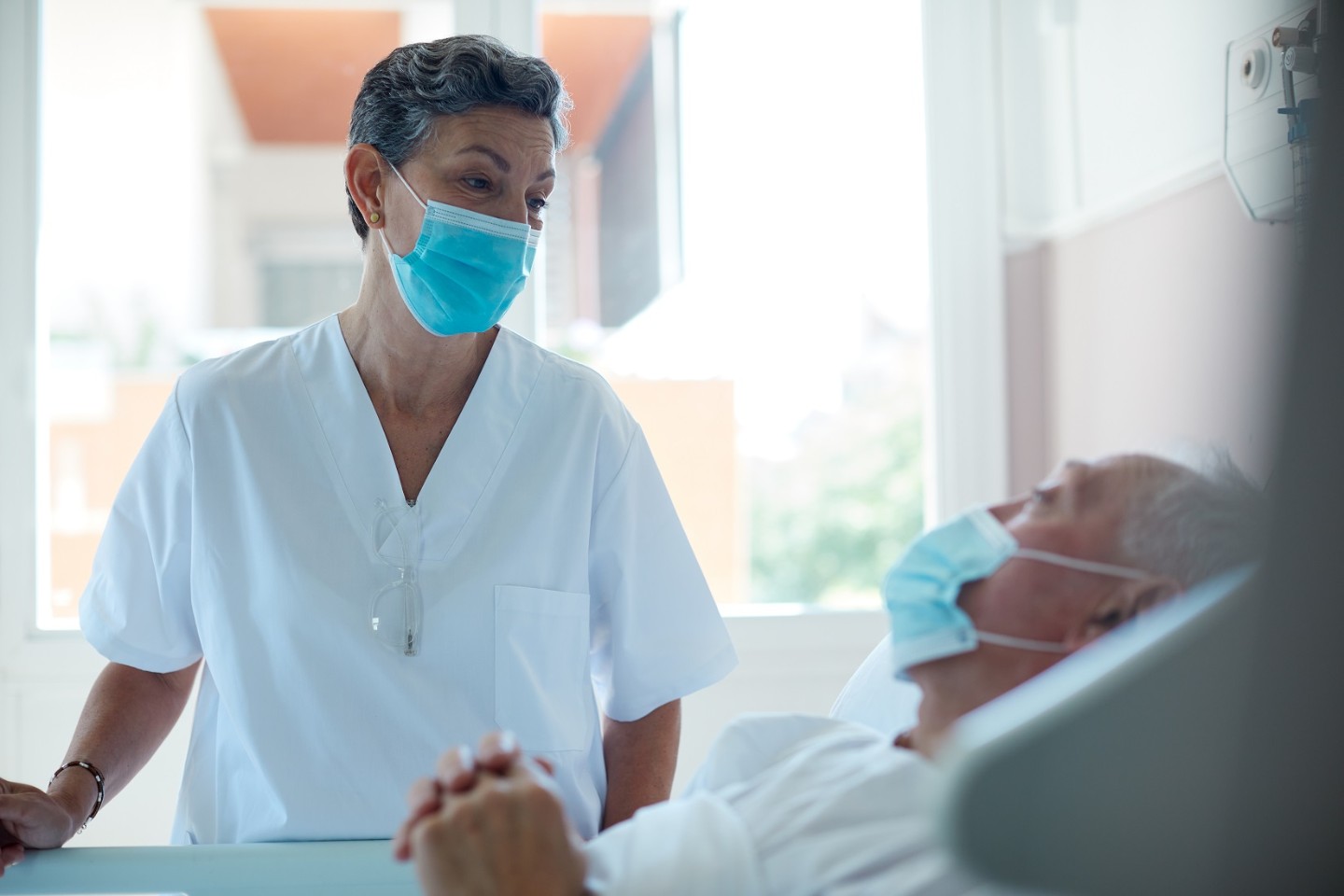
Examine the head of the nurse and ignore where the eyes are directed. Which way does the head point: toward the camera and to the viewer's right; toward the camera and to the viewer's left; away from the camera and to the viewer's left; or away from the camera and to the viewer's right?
toward the camera and to the viewer's right

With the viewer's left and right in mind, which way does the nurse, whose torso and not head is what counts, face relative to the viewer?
facing the viewer

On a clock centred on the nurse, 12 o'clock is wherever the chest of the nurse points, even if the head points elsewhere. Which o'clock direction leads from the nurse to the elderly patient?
The elderly patient is roughly at 11 o'clock from the nurse.

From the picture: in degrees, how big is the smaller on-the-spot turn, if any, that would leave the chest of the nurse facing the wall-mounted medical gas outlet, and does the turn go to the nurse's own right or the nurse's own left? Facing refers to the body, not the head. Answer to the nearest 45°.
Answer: approximately 90° to the nurse's own left

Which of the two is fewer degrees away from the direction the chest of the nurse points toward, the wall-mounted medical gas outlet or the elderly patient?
the elderly patient

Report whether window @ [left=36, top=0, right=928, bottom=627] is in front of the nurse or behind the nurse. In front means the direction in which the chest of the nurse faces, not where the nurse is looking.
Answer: behind

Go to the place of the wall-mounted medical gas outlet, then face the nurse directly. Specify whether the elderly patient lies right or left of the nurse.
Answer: left

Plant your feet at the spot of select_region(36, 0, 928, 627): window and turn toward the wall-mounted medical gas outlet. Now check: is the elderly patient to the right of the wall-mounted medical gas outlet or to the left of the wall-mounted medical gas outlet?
right
